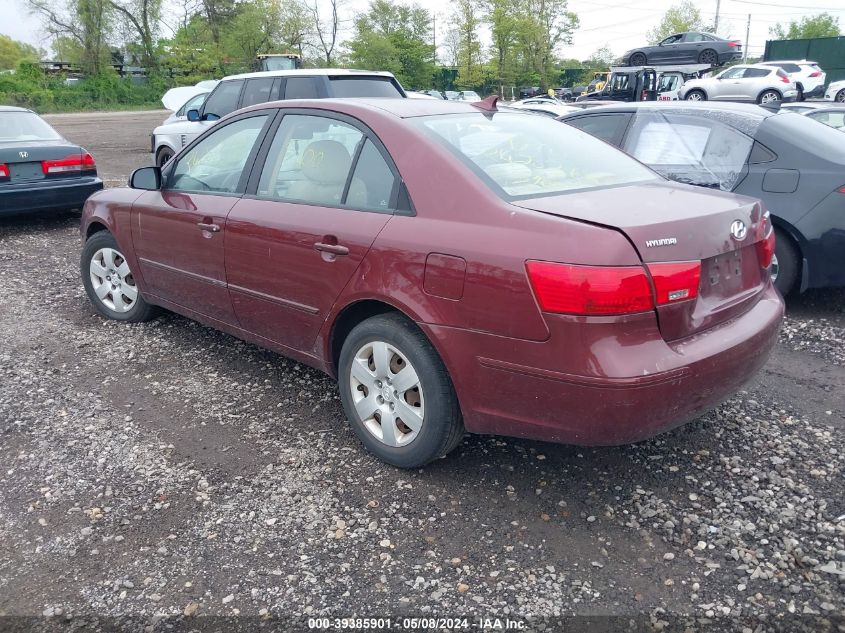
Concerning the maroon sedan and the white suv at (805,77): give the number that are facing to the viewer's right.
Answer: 0

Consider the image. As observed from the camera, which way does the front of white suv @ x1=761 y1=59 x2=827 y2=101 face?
facing away from the viewer and to the left of the viewer

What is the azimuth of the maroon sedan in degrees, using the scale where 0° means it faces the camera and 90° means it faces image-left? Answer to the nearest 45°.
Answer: approximately 135°

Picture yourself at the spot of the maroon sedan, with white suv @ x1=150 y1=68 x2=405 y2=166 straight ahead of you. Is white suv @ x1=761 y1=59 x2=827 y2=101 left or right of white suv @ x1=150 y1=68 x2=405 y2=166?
right

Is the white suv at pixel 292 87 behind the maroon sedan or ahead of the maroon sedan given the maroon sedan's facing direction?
ahead

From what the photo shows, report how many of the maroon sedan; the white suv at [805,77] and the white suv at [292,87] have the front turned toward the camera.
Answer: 0

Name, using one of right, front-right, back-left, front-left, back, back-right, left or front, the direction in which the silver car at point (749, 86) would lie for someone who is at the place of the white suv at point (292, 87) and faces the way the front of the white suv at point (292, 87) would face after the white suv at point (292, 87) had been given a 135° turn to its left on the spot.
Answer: back-left

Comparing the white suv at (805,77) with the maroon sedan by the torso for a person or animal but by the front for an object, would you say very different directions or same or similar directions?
same or similar directions

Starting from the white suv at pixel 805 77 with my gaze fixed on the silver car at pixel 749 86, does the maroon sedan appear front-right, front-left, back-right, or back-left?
front-left

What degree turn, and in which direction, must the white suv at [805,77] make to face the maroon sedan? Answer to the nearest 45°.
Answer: approximately 135° to its left

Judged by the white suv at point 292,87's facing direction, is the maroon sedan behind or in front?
behind

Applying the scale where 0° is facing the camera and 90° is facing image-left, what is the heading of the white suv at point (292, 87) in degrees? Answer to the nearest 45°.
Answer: approximately 135°
